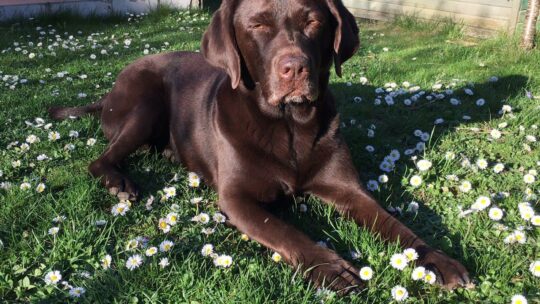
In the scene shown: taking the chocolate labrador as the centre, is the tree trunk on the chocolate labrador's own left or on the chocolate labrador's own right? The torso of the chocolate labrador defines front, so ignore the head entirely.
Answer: on the chocolate labrador's own left

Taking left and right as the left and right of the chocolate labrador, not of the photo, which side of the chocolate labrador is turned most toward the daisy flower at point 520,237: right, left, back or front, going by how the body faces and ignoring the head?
front

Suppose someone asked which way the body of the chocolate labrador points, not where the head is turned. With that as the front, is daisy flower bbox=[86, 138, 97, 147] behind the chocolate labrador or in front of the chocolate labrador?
behind

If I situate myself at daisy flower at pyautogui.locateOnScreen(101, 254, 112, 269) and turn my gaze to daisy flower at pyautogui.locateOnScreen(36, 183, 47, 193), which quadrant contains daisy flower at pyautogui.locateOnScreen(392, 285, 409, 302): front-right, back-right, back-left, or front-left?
back-right

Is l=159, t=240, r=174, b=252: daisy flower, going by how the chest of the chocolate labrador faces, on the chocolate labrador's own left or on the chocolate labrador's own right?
on the chocolate labrador's own right

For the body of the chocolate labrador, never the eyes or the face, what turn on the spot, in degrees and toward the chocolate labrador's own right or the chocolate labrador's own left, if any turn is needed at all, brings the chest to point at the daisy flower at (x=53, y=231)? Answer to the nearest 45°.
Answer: approximately 90° to the chocolate labrador's own right

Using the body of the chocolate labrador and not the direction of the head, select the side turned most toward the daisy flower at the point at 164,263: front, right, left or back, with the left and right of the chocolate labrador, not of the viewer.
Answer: right

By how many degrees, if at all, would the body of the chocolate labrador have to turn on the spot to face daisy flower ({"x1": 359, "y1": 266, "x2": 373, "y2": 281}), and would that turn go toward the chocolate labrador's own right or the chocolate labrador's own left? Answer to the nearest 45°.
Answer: approximately 45° to the chocolate labrador's own right

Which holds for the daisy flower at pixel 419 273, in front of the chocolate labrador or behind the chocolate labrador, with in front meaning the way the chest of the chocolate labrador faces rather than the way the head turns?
in front

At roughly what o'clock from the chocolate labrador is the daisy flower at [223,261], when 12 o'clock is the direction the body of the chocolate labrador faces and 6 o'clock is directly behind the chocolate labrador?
The daisy flower is roughly at 2 o'clock from the chocolate labrador.

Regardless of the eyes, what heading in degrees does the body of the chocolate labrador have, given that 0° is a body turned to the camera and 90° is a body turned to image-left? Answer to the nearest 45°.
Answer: approximately 315°

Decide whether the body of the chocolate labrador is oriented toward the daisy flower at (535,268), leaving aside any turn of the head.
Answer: yes

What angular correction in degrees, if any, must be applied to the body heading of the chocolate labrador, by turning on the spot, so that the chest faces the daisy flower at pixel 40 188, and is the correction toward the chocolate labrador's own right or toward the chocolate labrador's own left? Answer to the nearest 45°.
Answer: approximately 135° to the chocolate labrador's own right

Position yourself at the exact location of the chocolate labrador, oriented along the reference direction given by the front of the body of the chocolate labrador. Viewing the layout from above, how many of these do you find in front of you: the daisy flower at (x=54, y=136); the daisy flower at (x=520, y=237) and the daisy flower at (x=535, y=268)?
2

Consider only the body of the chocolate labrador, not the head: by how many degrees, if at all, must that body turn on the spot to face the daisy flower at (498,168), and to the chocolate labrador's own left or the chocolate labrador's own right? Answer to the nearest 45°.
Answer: approximately 45° to the chocolate labrador's own left

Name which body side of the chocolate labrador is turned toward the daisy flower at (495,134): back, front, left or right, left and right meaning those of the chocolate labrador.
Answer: left

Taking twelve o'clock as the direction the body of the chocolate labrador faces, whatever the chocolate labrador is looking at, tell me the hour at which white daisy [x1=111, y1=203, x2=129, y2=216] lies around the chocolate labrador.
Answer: The white daisy is roughly at 4 o'clock from the chocolate labrador.

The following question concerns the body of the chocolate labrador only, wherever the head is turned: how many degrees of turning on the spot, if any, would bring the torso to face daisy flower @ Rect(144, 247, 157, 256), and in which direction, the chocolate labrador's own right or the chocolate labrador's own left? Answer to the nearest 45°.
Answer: approximately 90° to the chocolate labrador's own right
